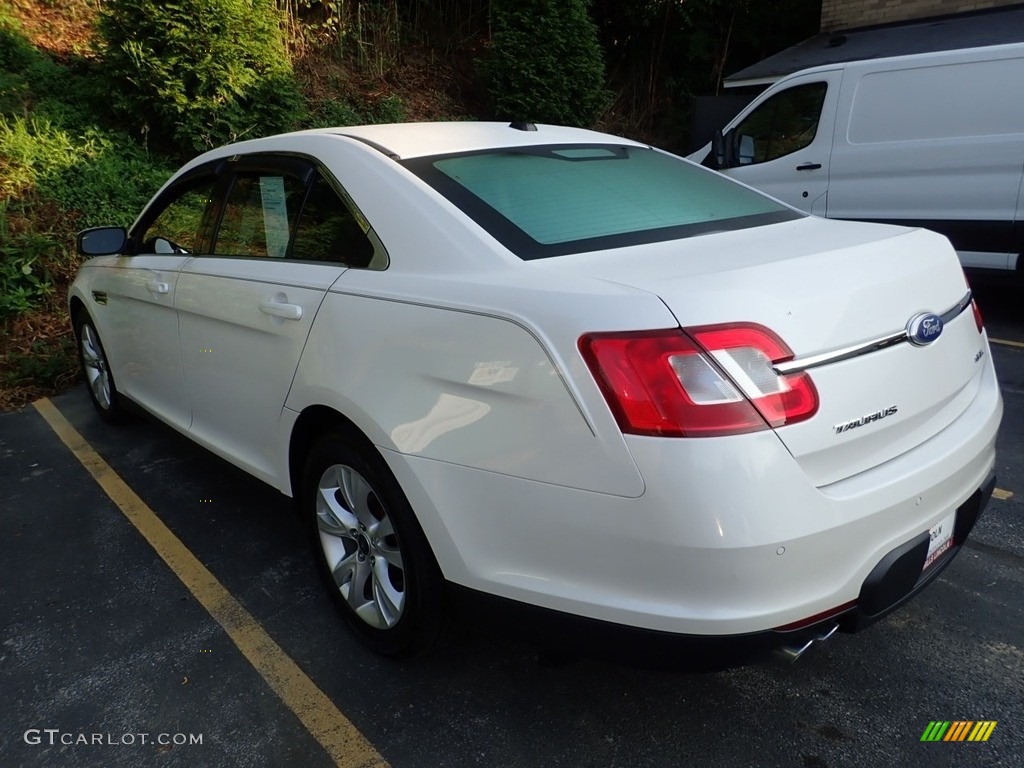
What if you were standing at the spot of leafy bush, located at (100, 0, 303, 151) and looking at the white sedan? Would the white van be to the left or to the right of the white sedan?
left

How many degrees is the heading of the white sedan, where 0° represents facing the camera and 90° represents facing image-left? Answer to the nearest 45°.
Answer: approximately 135°

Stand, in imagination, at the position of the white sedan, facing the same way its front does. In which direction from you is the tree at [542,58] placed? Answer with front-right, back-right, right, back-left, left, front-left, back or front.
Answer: front-right

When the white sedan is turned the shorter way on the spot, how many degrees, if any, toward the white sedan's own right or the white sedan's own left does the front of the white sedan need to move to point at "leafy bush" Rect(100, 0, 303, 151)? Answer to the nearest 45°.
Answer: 0° — it already faces it

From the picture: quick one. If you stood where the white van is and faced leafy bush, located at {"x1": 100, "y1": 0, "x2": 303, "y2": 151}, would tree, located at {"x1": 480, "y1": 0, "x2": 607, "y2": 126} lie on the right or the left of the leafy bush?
right

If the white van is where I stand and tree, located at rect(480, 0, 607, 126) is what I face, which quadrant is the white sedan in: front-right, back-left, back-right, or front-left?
back-left

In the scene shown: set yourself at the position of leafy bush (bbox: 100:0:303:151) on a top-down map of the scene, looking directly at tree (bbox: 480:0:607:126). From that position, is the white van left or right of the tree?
right

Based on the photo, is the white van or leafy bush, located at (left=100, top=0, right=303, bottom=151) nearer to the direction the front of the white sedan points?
the leafy bush

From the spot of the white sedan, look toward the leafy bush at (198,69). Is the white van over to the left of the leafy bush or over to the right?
right

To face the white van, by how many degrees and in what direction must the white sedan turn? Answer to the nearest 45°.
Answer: approximately 90° to its right
